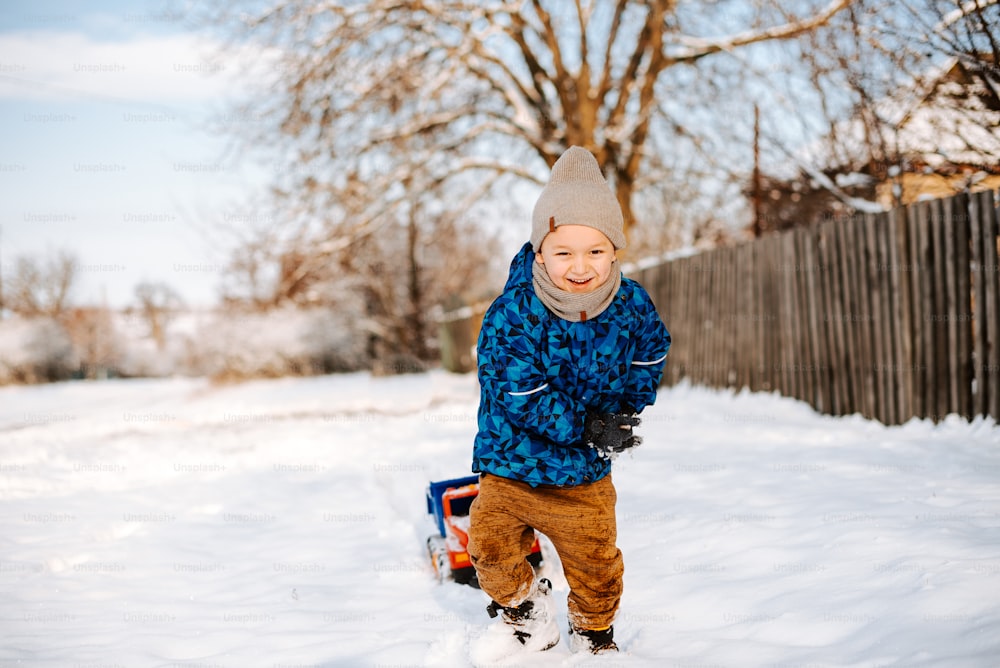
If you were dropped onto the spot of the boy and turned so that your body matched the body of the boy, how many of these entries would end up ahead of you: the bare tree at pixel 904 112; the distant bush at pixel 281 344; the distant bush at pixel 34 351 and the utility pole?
0

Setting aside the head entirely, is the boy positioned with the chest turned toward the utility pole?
no

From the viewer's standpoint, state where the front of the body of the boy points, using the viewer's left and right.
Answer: facing the viewer

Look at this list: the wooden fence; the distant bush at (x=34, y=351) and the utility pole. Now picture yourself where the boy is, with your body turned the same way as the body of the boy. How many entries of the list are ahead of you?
0

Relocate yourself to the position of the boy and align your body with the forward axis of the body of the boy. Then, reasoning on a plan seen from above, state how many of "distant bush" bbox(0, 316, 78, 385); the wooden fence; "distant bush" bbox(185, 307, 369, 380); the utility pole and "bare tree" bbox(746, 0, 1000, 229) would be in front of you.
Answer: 0

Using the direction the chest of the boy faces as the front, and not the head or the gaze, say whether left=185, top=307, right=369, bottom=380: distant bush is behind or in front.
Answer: behind

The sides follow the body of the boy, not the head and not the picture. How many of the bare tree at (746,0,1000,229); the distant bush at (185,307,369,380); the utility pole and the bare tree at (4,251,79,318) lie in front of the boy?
0

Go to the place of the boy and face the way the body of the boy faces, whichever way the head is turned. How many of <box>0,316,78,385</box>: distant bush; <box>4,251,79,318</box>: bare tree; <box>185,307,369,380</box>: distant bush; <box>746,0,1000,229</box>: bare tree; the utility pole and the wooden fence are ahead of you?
0

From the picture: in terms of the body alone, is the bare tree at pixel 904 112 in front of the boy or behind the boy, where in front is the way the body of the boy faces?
behind

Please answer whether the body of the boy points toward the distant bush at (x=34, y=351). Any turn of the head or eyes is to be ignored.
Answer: no

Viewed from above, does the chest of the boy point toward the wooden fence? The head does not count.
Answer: no

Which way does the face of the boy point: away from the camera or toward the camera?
toward the camera
